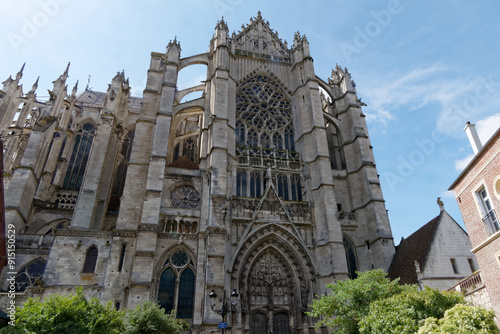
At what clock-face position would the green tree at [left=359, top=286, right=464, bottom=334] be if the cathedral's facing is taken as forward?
The green tree is roughly at 11 o'clock from the cathedral.

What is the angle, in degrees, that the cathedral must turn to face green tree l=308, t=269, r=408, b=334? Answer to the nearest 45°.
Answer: approximately 45° to its left

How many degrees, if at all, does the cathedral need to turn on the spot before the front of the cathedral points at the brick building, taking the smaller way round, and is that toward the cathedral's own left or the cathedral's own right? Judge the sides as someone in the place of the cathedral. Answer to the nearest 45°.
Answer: approximately 45° to the cathedral's own left

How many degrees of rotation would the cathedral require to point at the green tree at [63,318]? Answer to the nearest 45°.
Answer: approximately 45° to its right

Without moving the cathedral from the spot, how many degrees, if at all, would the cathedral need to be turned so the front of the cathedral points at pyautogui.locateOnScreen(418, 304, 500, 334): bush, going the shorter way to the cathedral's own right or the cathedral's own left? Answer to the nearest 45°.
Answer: approximately 45° to the cathedral's own left

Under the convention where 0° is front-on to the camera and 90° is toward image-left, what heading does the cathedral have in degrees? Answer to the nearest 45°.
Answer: approximately 0°
